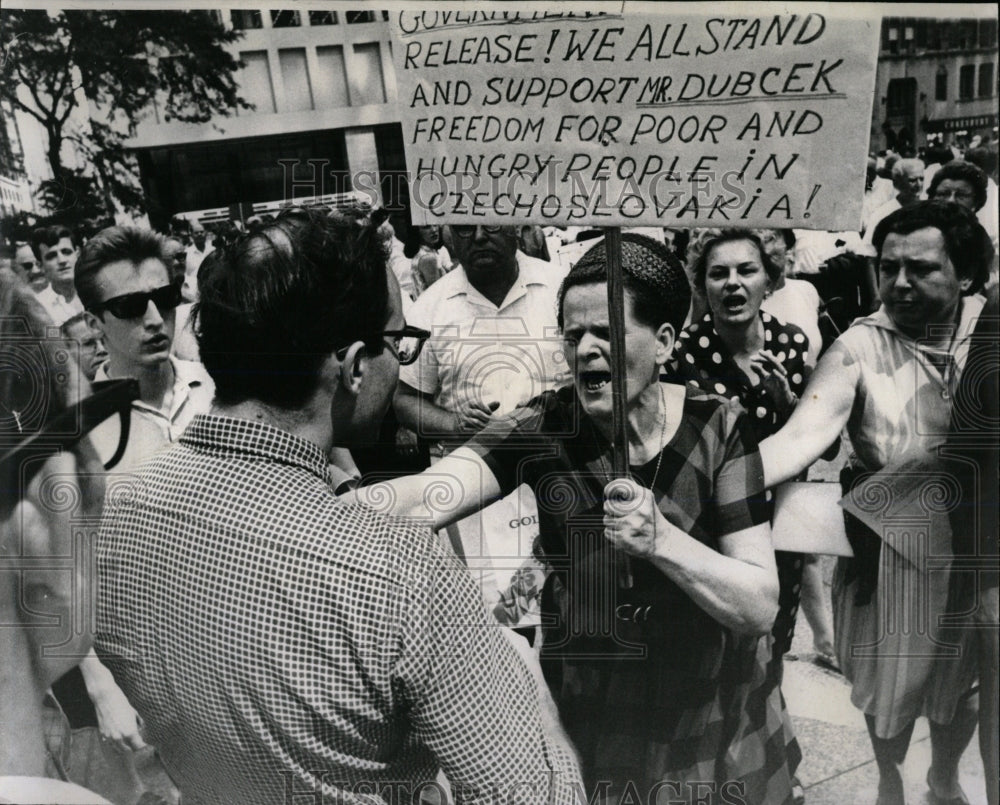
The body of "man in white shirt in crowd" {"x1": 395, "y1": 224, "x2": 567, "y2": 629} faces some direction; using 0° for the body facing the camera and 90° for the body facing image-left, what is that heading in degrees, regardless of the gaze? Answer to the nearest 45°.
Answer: approximately 0°

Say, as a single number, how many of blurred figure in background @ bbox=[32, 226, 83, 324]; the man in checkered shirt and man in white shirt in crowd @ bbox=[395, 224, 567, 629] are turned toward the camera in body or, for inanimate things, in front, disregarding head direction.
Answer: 2

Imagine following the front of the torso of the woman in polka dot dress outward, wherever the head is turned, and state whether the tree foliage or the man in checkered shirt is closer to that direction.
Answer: the man in checkered shirt

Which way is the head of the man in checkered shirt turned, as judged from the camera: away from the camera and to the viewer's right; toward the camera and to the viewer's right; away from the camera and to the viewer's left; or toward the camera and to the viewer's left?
away from the camera and to the viewer's right

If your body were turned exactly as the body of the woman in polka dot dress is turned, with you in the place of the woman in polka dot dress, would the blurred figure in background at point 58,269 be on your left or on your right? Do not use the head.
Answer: on your right
